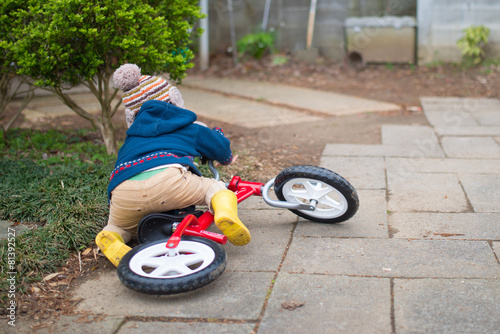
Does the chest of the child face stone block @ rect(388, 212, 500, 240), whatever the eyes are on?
no

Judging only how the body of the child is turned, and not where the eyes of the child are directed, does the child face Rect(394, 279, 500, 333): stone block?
no

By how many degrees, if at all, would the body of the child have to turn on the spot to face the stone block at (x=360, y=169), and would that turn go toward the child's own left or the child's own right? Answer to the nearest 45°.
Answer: approximately 45° to the child's own right

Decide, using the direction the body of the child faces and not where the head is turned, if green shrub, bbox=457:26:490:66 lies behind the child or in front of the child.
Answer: in front

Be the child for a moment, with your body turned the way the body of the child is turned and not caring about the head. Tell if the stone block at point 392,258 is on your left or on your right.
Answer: on your right

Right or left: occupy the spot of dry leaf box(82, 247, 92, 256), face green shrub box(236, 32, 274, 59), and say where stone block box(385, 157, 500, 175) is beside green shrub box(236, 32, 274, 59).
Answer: right

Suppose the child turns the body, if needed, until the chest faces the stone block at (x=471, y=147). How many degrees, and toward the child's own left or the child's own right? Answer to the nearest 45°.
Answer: approximately 45° to the child's own right

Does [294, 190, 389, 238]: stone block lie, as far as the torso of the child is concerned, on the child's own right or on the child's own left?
on the child's own right

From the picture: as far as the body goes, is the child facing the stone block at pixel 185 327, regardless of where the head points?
no

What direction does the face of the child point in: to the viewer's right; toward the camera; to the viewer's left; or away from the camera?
away from the camera

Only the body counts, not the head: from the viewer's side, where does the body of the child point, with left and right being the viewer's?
facing away from the viewer
